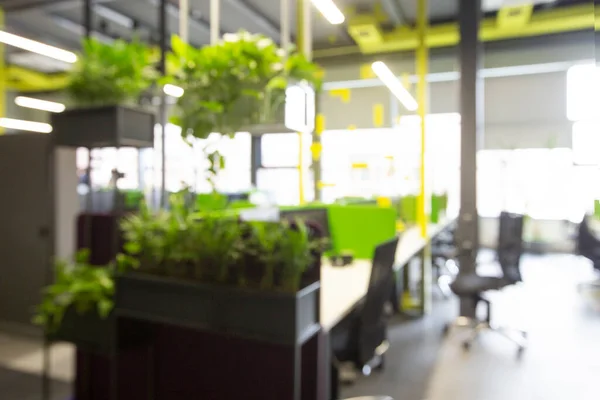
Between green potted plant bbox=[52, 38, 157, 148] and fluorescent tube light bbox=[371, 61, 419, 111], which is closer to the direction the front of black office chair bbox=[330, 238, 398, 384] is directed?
the green potted plant

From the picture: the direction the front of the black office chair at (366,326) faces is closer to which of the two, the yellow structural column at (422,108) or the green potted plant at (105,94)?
the green potted plant

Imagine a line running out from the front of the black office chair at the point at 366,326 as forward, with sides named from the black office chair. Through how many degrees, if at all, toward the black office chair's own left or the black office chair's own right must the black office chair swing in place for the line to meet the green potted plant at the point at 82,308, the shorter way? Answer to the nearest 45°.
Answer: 0° — it already faces it

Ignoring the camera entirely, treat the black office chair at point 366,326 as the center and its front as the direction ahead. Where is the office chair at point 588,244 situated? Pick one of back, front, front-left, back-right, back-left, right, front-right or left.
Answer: back-right

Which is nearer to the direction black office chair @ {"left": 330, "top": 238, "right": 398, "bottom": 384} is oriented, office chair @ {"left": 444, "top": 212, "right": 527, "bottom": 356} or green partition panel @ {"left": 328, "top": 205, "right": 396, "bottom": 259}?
the green partition panel

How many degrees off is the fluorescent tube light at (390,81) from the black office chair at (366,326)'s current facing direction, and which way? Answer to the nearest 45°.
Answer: approximately 90° to its right

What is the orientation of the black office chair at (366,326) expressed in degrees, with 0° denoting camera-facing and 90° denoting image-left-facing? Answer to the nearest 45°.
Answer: approximately 90°
